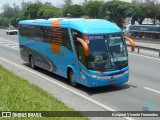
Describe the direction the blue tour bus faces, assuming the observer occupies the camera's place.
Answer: facing the viewer and to the right of the viewer
